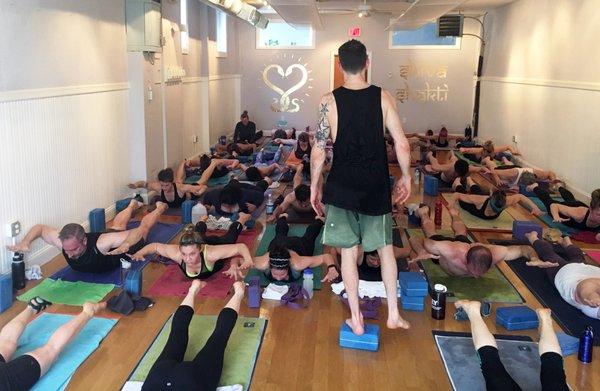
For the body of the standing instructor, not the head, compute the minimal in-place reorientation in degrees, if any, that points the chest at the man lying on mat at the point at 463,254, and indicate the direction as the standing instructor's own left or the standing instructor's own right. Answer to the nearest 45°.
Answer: approximately 45° to the standing instructor's own right

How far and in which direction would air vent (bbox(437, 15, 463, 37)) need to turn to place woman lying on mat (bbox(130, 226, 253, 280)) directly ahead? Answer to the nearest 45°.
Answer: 0° — it already faces them

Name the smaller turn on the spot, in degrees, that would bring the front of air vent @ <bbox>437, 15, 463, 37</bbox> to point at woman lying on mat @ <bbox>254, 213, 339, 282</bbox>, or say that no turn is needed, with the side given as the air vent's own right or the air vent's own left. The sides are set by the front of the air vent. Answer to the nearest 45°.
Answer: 0° — it already faces them

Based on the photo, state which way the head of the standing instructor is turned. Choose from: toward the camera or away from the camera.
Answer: away from the camera

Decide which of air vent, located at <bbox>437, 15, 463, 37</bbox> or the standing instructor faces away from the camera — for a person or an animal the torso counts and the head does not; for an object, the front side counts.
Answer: the standing instructor

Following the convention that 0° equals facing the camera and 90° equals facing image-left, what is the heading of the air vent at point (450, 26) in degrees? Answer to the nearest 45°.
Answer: approximately 0°

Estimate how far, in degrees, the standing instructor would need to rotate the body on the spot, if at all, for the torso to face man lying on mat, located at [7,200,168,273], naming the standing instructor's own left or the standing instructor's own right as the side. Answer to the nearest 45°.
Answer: approximately 45° to the standing instructor's own left

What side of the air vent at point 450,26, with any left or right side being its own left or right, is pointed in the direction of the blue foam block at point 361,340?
front

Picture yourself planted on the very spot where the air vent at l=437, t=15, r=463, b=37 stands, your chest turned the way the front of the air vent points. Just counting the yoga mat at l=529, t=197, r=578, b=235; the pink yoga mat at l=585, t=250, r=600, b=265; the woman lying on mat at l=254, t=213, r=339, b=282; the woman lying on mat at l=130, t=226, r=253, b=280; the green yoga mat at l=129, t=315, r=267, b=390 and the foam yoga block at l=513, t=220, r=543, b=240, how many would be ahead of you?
6

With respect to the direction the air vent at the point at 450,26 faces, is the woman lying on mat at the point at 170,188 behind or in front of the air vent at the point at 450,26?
in front

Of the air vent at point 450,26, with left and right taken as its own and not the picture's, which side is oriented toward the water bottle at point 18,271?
front

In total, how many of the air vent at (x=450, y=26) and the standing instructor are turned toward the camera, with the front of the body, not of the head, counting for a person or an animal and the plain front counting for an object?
1

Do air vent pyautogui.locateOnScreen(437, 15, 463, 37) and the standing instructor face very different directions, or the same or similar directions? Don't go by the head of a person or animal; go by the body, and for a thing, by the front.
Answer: very different directions

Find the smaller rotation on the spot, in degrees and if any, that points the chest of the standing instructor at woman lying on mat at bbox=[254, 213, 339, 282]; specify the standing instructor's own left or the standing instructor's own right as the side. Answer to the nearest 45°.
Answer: approximately 45° to the standing instructor's own left

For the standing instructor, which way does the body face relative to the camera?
away from the camera

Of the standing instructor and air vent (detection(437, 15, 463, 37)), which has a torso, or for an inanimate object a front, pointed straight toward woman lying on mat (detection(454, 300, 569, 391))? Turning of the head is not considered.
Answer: the air vent

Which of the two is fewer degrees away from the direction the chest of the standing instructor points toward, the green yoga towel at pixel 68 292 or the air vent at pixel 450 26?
the air vent
